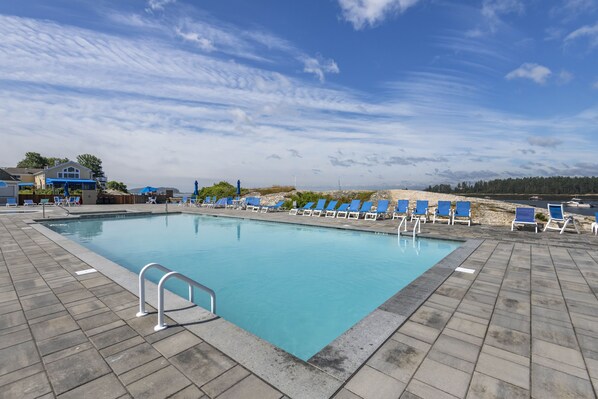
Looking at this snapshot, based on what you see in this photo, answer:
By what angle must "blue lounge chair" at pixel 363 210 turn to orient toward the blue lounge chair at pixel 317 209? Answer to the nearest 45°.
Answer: approximately 90° to its right

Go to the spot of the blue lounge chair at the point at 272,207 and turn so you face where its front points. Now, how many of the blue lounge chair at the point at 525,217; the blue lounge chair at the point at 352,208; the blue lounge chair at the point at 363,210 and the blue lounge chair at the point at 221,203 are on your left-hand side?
3

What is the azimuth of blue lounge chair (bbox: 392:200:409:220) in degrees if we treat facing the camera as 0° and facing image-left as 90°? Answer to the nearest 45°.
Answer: approximately 45°

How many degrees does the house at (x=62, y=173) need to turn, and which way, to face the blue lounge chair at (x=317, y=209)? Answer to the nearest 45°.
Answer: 0° — it already faces it

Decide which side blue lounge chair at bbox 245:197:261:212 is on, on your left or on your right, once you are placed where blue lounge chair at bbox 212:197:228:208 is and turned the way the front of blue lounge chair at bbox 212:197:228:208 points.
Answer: on your left

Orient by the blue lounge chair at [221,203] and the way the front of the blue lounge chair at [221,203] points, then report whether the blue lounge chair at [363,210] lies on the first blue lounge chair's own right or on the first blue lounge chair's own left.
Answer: on the first blue lounge chair's own left

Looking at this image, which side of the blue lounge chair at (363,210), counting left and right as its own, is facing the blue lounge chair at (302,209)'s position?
right

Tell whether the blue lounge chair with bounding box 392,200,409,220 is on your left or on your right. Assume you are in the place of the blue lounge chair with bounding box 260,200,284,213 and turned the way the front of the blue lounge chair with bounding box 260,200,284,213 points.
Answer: on your left

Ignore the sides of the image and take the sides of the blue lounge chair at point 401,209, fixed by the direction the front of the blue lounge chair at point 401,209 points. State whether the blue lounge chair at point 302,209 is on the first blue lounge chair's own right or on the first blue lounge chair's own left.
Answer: on the first blue lounge chair's own right
